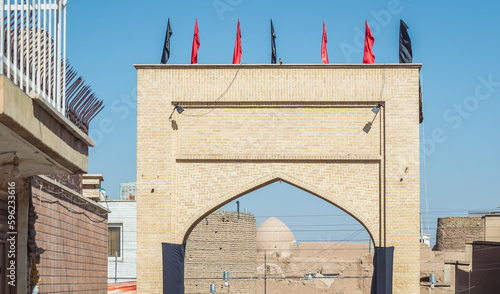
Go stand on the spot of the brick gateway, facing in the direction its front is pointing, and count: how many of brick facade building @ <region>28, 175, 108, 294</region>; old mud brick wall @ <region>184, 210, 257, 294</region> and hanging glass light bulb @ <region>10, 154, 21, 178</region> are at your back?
1

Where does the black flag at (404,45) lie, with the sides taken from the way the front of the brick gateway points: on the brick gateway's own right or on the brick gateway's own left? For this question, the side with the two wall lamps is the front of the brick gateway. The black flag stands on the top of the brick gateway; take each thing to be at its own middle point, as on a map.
on the brick gateway's own left

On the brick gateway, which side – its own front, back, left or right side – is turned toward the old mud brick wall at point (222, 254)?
back

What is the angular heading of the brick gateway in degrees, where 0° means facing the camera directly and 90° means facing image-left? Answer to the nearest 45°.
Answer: approximately 0°

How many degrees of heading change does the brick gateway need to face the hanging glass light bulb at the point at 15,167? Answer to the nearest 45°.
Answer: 0° — it already faces it
